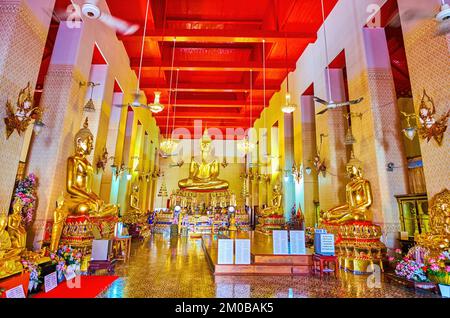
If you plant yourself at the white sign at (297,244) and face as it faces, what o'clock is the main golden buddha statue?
The main golden buddha statue is roughly at 5 o'clock from the white sign.

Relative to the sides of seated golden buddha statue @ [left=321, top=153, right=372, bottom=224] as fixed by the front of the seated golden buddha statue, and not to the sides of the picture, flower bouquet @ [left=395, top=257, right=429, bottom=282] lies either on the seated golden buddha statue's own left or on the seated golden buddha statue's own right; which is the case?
on the seated golden buddha statue's own left

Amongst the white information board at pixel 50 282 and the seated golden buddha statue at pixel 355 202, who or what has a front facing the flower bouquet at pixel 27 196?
the seated golden buddha statue

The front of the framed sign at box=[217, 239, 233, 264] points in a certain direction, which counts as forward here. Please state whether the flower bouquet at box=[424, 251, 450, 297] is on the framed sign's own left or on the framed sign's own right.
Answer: on the framed sign's own left

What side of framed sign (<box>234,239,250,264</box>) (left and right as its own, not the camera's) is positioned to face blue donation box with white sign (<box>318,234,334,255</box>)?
left

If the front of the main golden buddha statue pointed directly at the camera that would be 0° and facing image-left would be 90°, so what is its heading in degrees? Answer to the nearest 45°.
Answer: approximately 0°

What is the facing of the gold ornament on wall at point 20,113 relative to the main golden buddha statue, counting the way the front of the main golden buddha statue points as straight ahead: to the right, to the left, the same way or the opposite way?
to the left
